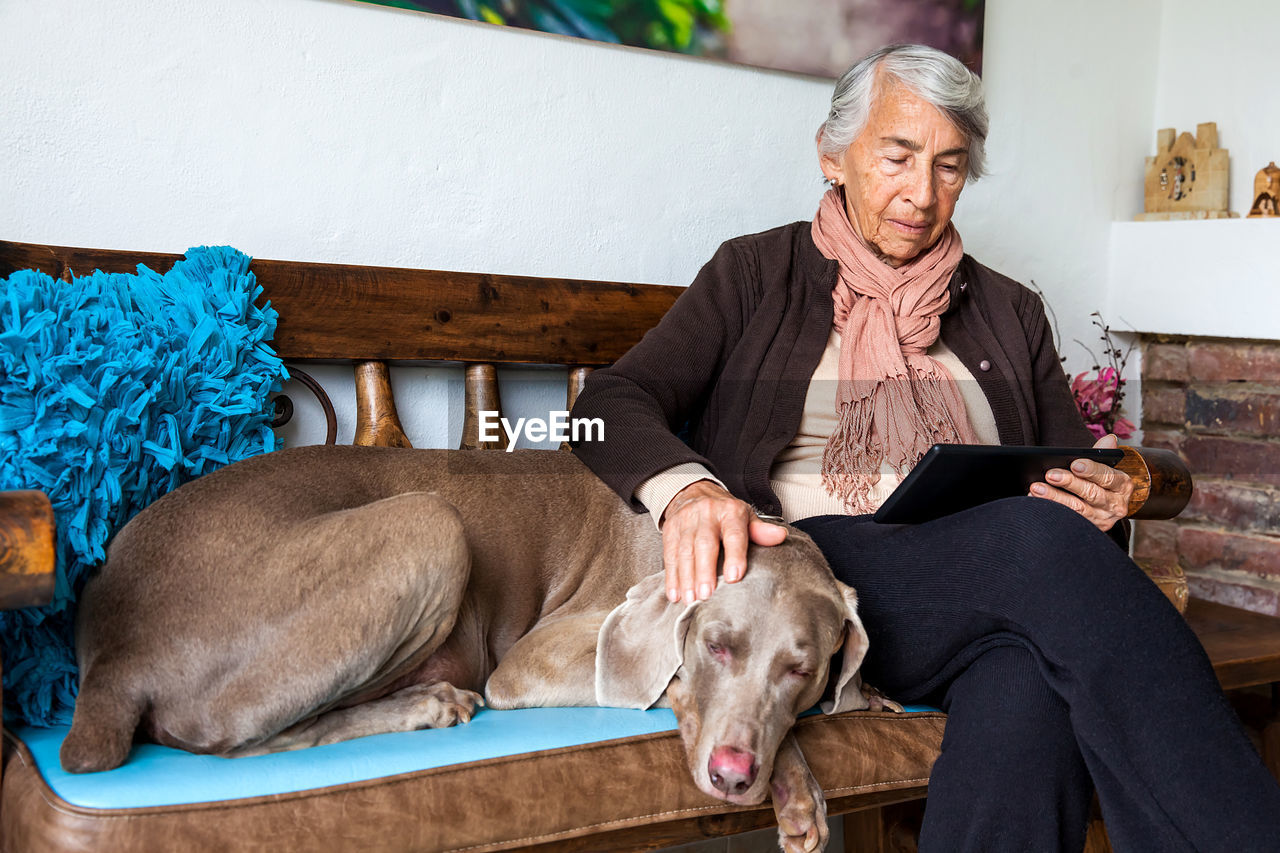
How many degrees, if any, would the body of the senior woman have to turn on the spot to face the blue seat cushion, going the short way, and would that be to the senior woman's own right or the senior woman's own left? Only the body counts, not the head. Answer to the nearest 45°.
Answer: approximately 90° to the senior woman's own right

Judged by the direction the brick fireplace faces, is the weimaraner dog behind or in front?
in front

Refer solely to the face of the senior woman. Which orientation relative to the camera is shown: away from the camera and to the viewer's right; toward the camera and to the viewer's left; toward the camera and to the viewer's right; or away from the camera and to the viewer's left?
toward the camera and to the viewer's right

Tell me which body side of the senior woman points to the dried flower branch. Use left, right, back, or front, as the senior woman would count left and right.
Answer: left

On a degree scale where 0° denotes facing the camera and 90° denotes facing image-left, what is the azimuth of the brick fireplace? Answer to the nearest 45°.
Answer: approximately 45°

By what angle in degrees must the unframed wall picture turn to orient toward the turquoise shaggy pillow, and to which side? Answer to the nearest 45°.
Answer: approximately 90° to its right

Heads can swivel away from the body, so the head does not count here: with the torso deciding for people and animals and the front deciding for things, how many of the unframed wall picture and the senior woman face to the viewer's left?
0

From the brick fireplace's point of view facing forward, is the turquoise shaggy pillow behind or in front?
in front
